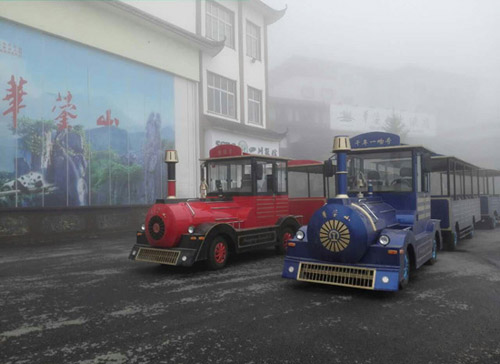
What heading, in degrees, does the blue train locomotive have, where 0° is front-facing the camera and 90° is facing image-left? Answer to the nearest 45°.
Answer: approximately 45°

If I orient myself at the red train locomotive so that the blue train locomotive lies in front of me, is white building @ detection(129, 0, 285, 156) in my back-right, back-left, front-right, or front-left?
back-left

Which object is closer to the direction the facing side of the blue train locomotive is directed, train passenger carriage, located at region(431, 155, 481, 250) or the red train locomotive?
the red train locomotive

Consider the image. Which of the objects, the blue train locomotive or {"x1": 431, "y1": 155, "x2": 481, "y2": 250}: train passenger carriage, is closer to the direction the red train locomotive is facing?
the blue train locomotive

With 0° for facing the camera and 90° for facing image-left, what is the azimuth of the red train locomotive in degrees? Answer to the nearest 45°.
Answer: approximately 45°

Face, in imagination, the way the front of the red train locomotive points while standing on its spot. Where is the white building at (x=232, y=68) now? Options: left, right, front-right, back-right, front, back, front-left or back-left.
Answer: back-right

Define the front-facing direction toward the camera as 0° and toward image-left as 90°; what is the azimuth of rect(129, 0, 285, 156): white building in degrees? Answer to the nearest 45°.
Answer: approximately 315°

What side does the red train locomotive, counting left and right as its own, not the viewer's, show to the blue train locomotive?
left
